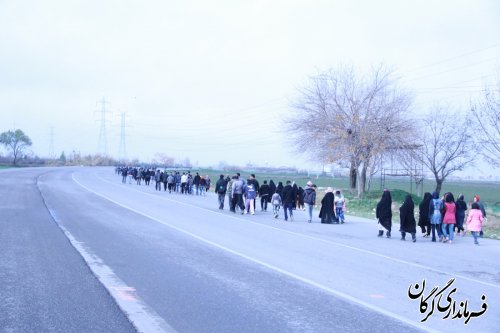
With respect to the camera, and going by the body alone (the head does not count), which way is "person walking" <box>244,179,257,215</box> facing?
away from the camera

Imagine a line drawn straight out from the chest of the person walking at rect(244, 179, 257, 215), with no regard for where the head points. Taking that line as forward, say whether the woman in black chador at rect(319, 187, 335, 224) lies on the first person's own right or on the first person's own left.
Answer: on the first person's own right

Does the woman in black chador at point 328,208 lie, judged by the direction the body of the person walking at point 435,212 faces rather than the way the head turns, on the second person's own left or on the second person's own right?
on the second person's own left

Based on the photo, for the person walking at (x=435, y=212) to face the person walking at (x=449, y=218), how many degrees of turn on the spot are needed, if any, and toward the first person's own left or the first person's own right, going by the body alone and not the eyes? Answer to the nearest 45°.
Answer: approximately 90° to the first person's own right

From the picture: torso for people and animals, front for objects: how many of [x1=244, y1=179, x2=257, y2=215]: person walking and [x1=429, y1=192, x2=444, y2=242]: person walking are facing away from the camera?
2

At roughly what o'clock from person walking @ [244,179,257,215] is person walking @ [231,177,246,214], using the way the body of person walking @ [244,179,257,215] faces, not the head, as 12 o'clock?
person walking @ [231,177,246,214] is roughly at 9 o'clock from person walking @ [244,179,257,215].

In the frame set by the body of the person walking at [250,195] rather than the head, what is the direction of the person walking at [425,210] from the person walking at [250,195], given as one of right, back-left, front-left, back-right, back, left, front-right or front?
back-right
